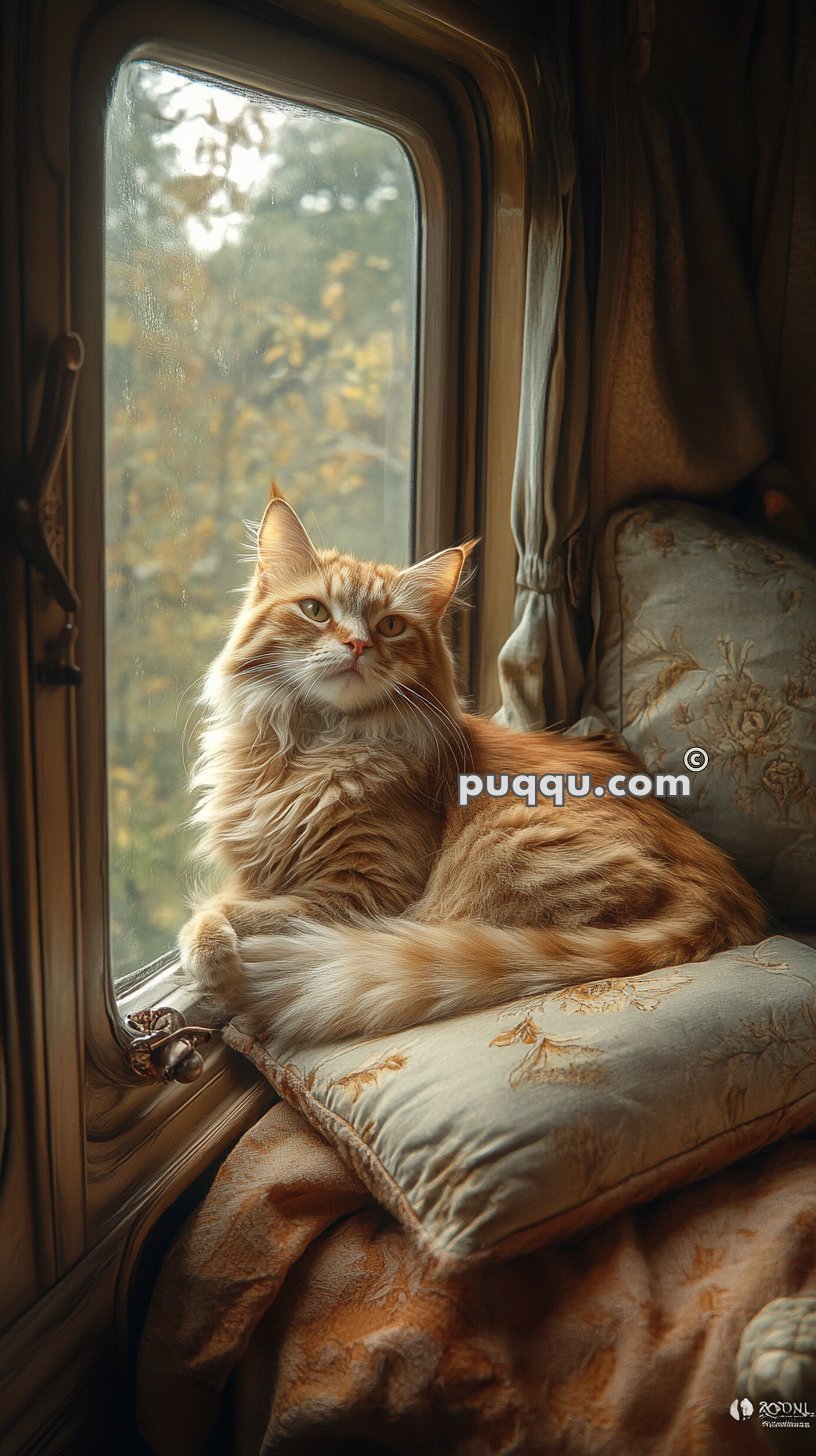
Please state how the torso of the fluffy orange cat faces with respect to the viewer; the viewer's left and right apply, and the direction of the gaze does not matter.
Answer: facing the viewer and to the left of the viewer

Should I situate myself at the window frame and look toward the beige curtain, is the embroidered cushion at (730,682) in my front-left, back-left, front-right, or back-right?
front-right
